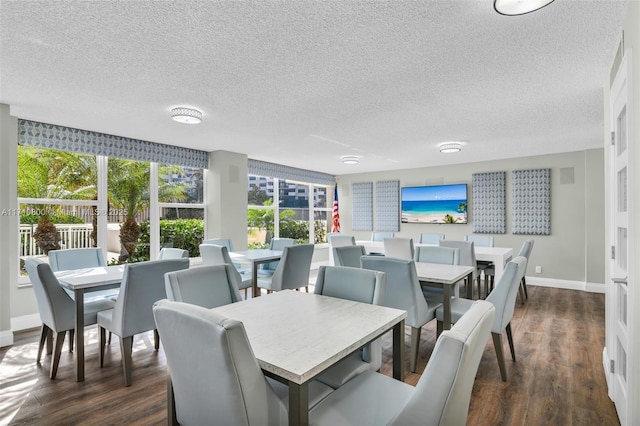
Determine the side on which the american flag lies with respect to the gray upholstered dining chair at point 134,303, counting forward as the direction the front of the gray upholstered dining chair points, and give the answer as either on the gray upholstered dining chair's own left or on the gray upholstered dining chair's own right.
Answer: on the gray upholstered dining chair's own right

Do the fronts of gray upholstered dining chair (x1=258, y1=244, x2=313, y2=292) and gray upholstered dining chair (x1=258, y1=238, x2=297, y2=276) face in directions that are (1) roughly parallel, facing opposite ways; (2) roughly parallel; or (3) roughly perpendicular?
roughly perpendicular

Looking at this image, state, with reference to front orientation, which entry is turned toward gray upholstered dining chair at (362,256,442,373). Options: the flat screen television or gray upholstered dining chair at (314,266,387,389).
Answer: the flat screen television

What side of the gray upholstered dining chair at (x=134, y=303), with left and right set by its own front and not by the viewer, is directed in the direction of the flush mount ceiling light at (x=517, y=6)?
back

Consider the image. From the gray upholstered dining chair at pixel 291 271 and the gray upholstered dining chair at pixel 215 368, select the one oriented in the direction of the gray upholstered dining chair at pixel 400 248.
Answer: the gray upholstered dining chair at pixel 215 368

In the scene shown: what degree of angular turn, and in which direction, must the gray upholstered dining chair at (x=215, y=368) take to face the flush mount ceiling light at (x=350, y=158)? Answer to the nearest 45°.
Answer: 0° — it already faces it

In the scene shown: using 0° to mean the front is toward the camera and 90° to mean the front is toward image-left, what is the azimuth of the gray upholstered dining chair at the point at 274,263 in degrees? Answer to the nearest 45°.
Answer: approximately 45°

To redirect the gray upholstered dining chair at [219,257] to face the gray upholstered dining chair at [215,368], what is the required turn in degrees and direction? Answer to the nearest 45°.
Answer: approximately 135° to its right

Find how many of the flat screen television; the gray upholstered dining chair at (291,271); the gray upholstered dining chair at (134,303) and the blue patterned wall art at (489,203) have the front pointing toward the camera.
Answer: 2

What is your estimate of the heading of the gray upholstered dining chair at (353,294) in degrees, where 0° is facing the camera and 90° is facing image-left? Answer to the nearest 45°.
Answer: approximately 45°

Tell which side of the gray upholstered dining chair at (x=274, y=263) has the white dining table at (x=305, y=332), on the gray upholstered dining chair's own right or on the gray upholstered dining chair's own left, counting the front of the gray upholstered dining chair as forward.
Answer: on the gray upholstered dining chair's own left

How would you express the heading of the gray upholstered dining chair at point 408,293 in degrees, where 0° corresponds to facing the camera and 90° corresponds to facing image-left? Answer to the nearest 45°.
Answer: approximately 225°

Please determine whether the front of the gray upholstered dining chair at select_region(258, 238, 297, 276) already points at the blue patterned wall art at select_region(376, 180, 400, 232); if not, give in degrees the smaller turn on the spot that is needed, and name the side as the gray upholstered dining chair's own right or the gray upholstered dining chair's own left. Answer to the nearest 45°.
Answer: approximately 180°
